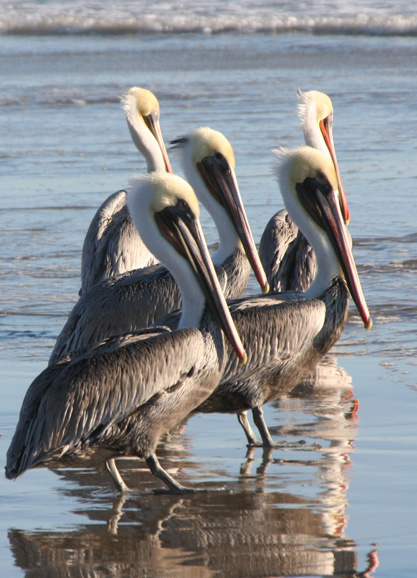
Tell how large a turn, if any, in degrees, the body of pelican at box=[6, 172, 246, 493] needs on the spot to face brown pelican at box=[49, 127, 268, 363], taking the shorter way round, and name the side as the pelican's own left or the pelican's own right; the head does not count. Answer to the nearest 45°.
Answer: approximately 90° to the pelican's own left

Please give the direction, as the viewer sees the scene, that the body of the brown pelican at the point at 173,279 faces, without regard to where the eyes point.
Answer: to the viewer's right

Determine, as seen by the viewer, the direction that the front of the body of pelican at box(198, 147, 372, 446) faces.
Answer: to the viewer's right

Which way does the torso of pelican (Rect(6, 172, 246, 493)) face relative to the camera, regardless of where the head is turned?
to the viewer's right

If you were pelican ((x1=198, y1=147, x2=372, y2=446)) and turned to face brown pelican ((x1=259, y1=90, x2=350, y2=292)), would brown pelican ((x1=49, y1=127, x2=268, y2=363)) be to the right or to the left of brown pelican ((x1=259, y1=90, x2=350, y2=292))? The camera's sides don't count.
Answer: left

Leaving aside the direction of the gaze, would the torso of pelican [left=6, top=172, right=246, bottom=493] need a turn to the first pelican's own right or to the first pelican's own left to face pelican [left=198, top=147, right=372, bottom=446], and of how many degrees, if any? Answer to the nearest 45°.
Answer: approximately 45° to the first pelican's own left

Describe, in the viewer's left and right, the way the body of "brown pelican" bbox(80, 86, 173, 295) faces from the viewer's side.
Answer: facing to the right of the viewer

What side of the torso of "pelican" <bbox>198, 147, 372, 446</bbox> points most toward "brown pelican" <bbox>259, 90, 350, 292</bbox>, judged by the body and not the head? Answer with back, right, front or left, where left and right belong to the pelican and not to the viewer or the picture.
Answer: left

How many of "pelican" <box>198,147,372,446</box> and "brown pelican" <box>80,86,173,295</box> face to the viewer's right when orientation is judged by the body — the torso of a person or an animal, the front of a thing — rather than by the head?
2
